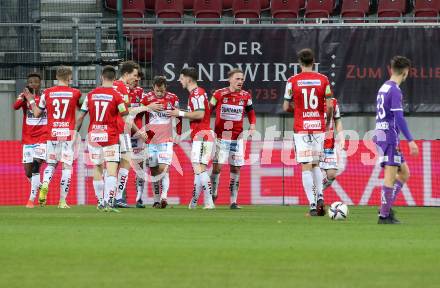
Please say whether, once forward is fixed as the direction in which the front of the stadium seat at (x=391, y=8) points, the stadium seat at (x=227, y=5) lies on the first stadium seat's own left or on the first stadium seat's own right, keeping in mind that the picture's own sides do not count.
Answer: on the first stadium seat's own right

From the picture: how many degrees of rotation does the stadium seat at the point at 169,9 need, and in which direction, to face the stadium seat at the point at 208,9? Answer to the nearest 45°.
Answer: approximately 90° to its left

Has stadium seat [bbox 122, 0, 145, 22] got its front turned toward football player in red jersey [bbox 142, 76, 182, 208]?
yes

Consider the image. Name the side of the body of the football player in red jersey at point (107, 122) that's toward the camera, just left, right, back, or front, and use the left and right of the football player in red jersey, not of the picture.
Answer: back

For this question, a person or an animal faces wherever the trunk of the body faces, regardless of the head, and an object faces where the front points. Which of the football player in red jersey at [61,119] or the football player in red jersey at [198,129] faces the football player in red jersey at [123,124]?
the football player in red jersey at [198,129]

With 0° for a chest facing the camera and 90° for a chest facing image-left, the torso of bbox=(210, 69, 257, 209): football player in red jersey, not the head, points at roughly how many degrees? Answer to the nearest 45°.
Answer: approximately 0°

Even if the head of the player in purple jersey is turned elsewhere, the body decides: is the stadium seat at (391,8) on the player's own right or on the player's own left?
on the player's own left

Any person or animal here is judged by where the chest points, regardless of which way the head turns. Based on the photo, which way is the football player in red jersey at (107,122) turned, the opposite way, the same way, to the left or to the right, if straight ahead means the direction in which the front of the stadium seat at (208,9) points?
the opposite way

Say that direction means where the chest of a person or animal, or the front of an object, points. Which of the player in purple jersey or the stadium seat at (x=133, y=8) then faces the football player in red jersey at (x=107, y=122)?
the stadium seat

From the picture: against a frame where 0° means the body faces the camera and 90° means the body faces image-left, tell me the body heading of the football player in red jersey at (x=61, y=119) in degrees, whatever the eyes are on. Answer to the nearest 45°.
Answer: approximately 180°
